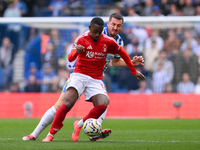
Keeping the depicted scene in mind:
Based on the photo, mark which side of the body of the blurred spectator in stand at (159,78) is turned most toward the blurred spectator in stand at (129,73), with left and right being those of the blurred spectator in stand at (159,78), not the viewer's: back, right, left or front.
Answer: right

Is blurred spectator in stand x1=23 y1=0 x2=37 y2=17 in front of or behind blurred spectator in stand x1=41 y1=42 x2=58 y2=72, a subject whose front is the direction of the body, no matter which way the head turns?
behind

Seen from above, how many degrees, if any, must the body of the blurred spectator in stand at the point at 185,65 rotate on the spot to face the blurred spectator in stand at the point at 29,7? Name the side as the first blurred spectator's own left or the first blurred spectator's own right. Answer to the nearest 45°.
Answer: approximately 135° to the first blurred spectator's own right

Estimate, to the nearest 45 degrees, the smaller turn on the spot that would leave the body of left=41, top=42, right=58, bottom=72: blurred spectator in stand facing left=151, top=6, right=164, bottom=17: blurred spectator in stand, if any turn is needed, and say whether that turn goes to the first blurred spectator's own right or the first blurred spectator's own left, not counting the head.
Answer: approximately 90° to the first blurred spectator's own left

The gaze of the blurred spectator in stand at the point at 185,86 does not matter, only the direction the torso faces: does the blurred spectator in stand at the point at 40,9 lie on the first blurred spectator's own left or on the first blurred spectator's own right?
on the first blurred spectator's own right

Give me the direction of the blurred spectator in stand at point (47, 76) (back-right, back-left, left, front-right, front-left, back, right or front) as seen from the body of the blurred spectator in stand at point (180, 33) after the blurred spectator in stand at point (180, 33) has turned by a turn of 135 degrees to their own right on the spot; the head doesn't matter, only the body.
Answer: front-left
